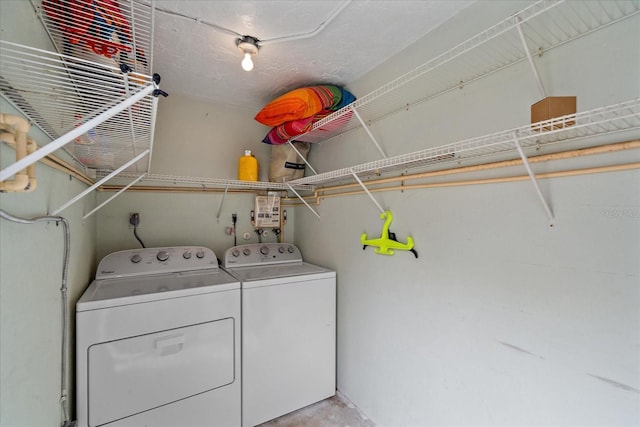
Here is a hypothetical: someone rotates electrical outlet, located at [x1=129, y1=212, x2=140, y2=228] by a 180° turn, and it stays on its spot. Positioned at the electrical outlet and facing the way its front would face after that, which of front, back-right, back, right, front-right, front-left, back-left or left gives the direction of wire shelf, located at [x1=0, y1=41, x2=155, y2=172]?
back

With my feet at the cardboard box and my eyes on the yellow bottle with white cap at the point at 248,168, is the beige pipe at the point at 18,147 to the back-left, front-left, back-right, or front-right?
front-left

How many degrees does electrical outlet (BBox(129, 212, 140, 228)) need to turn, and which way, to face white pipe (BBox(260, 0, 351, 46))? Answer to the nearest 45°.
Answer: approximately 45° to its left

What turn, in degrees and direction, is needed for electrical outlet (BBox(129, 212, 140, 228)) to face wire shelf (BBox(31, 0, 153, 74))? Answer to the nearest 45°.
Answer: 0° — it already faces it

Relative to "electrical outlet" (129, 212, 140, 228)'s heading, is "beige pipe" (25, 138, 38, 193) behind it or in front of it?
in front

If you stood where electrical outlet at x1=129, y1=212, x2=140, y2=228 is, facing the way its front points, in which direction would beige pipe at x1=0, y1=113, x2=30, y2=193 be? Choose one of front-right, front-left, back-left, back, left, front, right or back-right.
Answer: front

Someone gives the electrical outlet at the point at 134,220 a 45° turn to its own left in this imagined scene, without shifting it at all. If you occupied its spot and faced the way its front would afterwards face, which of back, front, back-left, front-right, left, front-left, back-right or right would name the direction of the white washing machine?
front

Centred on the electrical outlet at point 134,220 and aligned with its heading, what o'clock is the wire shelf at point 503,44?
The wire shelf is roughly at 11 o'clock from the electrical outlet.

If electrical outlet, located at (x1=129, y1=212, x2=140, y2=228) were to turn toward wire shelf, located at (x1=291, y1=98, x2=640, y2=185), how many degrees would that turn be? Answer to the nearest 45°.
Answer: approximately 45° to its left

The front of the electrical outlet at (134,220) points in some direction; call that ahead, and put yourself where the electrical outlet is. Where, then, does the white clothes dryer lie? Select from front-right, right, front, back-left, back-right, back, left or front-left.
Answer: front

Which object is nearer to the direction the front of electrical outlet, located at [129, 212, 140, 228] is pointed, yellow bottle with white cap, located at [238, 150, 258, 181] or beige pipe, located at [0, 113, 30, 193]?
the beige pipe

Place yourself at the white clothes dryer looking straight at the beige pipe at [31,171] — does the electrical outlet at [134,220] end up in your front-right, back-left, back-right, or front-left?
back-right

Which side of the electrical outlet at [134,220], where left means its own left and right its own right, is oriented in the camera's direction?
front
